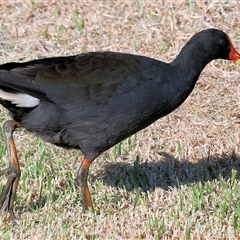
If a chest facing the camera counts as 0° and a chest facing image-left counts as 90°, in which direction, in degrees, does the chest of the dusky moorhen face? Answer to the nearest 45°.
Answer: approximately 270°
